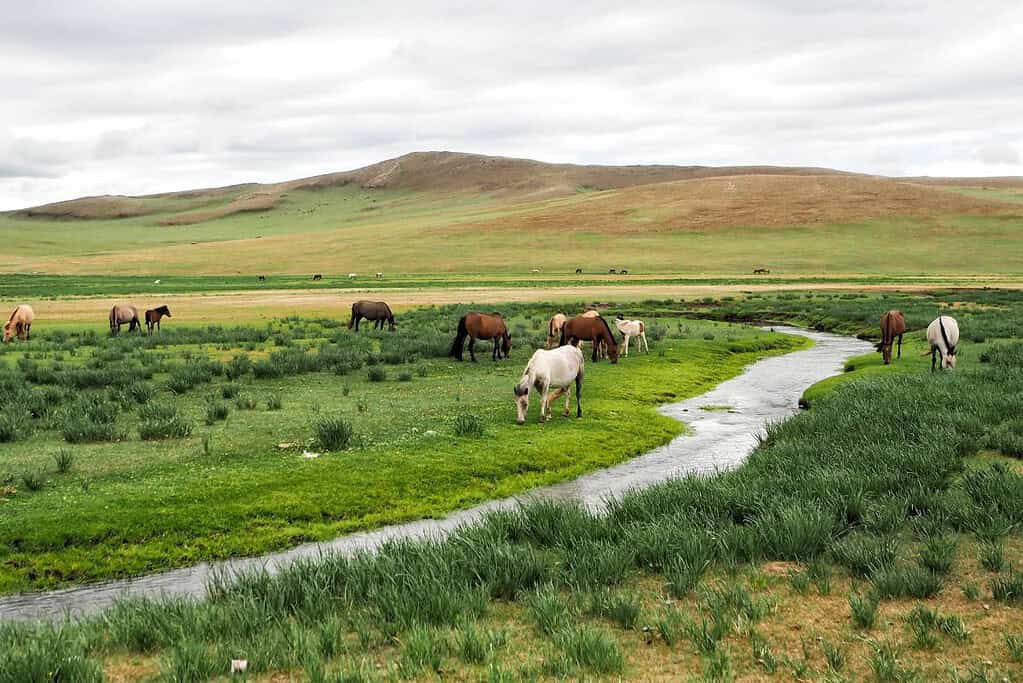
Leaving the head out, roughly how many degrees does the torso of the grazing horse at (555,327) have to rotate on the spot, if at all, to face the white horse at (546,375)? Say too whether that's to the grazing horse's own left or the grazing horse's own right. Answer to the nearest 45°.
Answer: approximately 45° to the grazing horse's own left

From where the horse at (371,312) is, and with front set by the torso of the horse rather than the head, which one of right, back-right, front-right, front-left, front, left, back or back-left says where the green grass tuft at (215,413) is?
right

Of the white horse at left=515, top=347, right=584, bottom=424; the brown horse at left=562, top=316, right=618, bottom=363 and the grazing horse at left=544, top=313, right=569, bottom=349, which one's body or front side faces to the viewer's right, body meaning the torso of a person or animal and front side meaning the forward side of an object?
the brown horse

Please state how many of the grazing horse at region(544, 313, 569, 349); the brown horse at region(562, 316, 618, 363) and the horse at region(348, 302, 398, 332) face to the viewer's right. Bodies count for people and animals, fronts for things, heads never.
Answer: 2

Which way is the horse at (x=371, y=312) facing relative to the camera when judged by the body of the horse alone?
to the viewer's right

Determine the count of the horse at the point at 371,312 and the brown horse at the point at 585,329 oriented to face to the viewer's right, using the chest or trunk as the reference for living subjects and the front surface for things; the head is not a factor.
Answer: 2

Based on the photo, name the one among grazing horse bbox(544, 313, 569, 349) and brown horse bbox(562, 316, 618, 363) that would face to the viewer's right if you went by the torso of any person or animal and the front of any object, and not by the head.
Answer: the brown horse

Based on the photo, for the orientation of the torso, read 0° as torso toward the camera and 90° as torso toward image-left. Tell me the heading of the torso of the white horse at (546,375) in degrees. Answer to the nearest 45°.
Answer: approximately 45°

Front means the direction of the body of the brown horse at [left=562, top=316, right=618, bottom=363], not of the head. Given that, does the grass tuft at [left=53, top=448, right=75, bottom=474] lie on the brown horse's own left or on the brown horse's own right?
on the brown horse's own right

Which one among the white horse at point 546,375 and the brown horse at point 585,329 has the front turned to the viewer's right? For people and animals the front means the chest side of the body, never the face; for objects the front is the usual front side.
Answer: the brown horse

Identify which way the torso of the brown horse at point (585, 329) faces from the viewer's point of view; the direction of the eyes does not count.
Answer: to the viewer's right

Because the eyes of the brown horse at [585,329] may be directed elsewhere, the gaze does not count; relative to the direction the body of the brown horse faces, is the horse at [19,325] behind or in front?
behind
